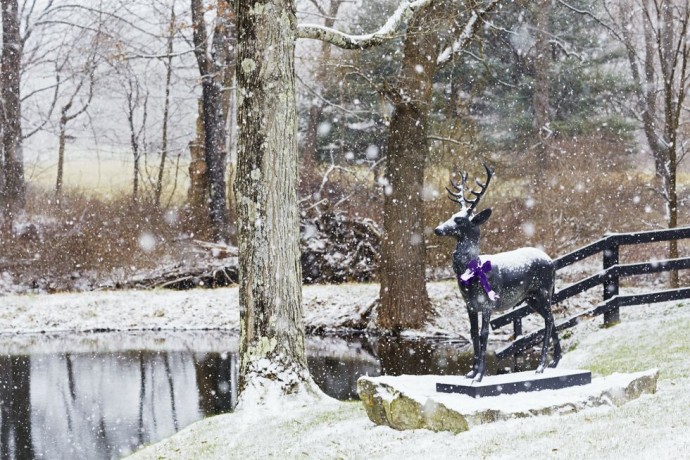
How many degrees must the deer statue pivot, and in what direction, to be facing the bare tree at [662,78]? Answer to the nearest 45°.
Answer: approximately 135° to its right

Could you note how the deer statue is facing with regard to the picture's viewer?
facing the viewer and to the left of the viewer

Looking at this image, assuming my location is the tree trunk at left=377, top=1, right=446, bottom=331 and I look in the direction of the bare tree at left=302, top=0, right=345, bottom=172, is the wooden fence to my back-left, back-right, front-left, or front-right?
back-right

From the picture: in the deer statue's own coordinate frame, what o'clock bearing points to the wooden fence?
The wooden fence is roughly at 5 o'clock from the deer statue.

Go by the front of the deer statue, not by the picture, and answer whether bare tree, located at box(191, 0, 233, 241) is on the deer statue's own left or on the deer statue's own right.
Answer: on the deer statue's own right

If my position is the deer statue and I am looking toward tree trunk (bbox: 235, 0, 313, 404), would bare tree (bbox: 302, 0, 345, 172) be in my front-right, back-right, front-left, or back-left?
front-right
